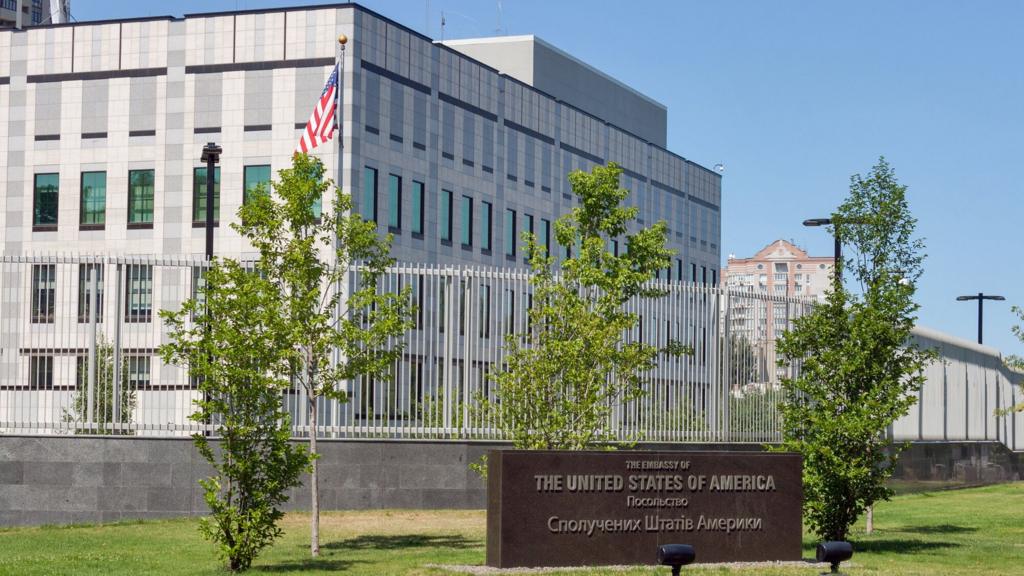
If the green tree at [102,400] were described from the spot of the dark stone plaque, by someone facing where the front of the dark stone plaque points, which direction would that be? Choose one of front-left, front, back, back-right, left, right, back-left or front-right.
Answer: back-right

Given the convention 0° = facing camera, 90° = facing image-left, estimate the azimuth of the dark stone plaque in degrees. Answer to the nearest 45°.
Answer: approximately 0°

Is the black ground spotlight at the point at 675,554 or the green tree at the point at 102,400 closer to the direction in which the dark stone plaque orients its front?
the black ground spotlight

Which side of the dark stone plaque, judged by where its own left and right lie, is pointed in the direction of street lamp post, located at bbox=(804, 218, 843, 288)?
back

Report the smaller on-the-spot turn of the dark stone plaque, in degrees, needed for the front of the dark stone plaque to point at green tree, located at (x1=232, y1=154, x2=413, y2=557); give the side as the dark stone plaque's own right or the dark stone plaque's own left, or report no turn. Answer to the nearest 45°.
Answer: approximately 135° to the dark stone plaque's own right

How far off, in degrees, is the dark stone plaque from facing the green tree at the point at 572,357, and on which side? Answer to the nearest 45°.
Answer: approximately 180°

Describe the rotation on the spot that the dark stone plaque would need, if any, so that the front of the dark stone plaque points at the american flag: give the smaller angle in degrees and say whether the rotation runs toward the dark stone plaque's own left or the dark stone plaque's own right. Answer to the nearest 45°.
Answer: approximately 180°

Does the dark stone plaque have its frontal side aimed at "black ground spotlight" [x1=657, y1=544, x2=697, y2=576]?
yes

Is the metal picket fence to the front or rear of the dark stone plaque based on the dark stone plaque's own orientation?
to the rear

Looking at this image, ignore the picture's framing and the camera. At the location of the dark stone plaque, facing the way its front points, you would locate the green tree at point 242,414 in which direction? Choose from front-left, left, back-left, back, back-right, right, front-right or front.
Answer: right
